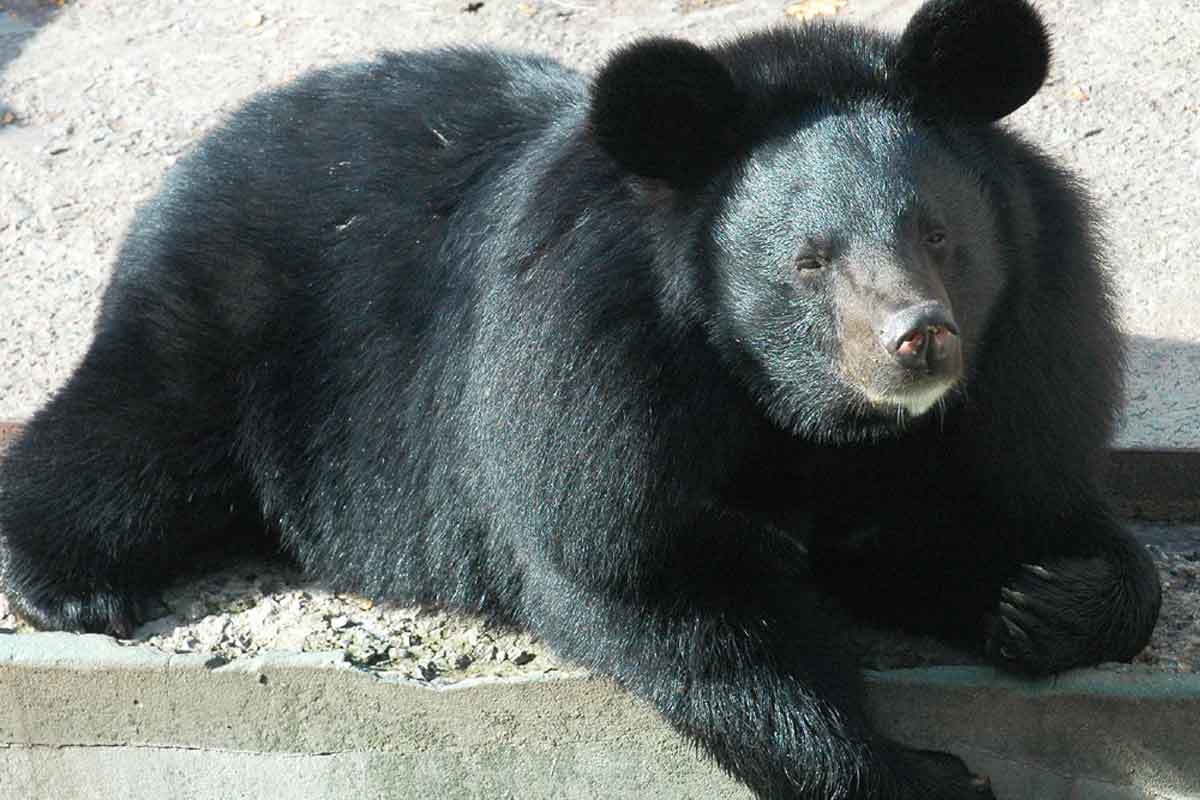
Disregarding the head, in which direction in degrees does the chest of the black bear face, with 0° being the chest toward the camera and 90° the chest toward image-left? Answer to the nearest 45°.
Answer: approximately 315°
